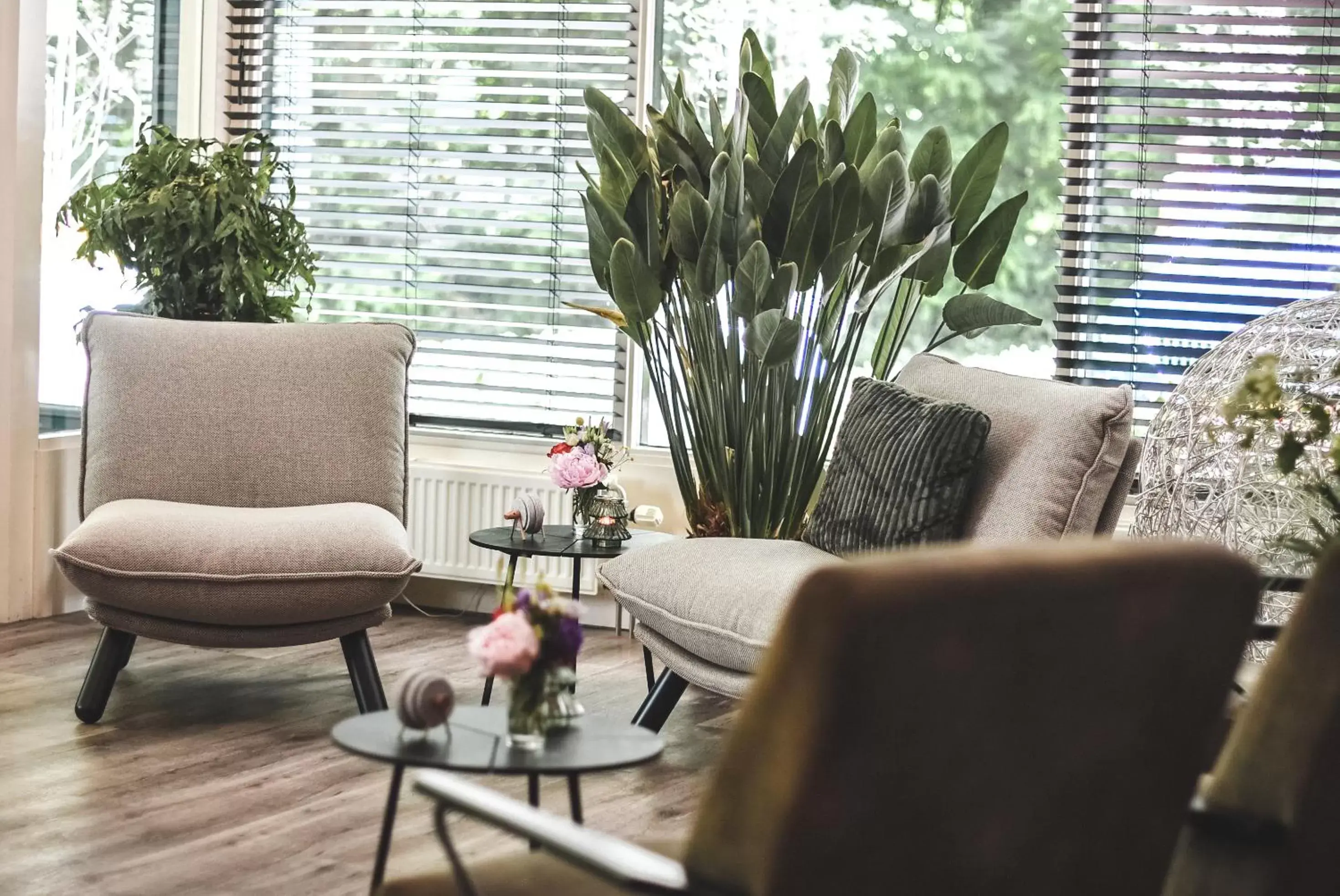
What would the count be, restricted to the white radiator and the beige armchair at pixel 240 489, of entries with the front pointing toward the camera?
2

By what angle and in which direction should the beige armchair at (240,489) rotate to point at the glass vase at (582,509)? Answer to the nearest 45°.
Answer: approximately 90° to its left

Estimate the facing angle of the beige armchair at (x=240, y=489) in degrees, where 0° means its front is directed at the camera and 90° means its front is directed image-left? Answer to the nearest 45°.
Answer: approximately 0°

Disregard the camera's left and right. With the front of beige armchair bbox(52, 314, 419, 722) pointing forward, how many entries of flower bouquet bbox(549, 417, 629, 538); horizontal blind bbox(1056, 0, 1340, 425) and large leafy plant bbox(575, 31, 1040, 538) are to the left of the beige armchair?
3

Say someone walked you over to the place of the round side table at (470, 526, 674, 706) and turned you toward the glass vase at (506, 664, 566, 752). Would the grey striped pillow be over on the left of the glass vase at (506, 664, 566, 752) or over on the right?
left

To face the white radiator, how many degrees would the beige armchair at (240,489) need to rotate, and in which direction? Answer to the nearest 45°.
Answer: approximately 135° to its left

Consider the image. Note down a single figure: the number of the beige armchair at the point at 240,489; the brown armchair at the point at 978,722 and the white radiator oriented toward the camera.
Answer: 2

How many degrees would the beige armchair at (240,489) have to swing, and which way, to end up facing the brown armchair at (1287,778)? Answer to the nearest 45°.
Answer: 0° — it already faces it

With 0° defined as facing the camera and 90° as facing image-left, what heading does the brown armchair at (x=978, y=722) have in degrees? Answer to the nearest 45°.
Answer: approximately 135°

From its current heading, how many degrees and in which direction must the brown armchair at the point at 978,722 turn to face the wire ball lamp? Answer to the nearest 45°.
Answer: approximately 45° to its right
